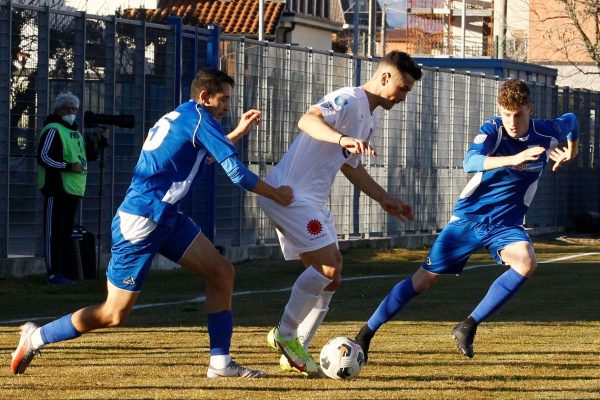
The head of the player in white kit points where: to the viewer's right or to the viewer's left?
to the viewer's right

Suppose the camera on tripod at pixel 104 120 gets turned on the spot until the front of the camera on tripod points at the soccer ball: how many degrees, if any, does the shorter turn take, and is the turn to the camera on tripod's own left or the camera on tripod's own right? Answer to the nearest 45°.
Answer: approximately 90° to the camera on tripod's own right

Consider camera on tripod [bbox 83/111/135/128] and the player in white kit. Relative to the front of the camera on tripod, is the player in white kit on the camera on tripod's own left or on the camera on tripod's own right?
on the camera on tripod's own right

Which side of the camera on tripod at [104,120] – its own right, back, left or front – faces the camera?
right
